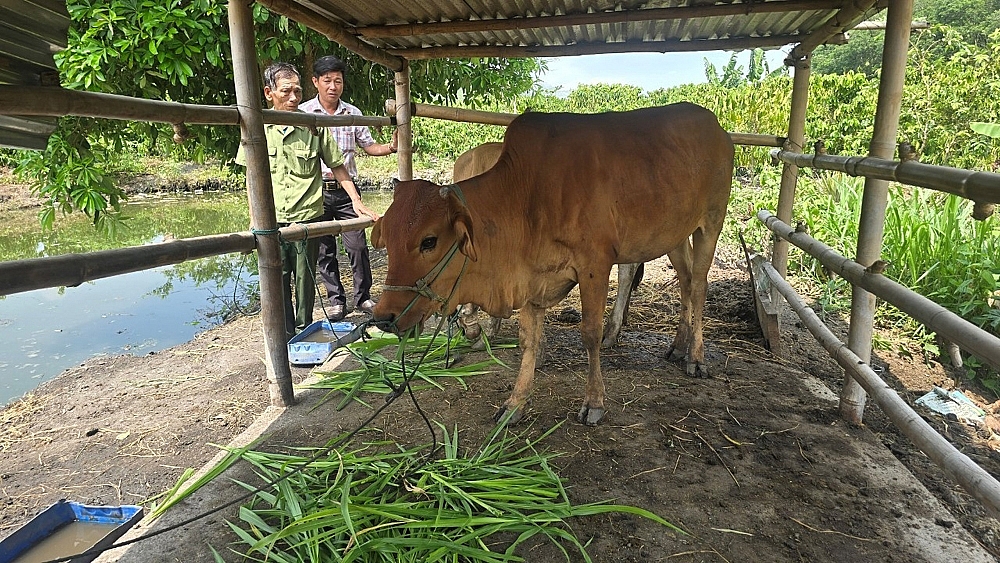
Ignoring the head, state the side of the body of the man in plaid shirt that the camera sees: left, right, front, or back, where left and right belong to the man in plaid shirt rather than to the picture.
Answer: front

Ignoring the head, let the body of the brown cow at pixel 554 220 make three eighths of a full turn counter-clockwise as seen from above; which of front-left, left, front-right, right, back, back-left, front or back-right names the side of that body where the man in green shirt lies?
back-left

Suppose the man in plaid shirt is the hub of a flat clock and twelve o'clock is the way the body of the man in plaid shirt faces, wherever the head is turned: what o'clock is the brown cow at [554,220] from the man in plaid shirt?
The brown cow is roughly at 11 o'clock from the man in plaid shirt.

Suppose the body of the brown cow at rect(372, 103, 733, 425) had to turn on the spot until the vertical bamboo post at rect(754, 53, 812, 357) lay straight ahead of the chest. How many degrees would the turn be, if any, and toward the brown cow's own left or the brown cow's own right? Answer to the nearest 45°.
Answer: approximately 180°

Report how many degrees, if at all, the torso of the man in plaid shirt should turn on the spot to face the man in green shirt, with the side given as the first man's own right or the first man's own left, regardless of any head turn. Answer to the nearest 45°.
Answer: approximately 45° to the first man's own right

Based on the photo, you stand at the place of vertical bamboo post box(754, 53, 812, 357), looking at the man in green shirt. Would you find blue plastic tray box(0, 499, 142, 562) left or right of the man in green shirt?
left

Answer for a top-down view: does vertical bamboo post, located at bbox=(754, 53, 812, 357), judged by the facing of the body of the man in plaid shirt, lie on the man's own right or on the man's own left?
on the man's own left

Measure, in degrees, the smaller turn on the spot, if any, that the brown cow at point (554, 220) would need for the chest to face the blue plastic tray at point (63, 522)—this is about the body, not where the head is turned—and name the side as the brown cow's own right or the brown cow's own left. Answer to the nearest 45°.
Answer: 0° — it already faces it

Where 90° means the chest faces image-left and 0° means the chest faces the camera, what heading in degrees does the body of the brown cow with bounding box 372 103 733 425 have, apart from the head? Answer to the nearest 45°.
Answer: approximately 45°

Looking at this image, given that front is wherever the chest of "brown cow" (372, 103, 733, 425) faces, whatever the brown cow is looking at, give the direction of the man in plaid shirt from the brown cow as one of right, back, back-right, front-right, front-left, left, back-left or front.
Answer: right

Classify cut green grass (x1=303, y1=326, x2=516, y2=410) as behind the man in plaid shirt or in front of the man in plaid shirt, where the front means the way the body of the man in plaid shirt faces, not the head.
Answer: in front
